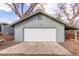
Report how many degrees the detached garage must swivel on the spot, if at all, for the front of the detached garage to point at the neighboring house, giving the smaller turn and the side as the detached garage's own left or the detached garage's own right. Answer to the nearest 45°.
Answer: approximately 90° to the detached garage's own right

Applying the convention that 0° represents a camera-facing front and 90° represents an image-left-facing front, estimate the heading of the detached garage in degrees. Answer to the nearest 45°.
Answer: approximately 0°

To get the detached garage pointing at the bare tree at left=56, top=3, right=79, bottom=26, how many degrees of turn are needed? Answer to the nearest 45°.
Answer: approximately 90° to its left
